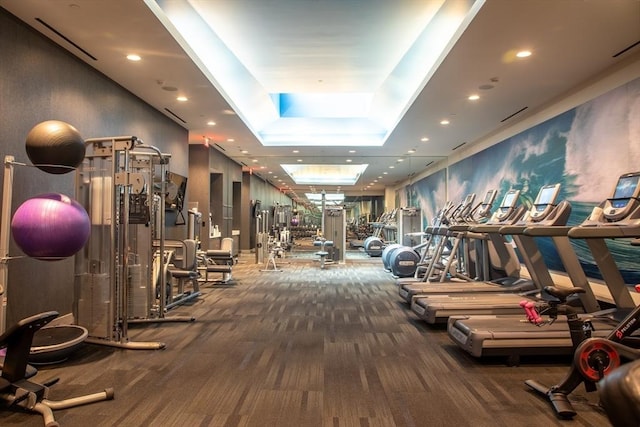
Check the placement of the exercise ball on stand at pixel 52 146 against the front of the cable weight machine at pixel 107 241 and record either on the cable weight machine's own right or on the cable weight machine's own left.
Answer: on the cable weight machine's own right

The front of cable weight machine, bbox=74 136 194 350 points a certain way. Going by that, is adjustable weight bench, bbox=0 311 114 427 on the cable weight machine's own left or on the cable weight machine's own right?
on the cable weight machine's own right

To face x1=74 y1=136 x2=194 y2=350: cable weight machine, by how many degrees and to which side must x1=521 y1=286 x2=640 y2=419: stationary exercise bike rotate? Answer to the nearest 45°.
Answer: approximately 135° to its left

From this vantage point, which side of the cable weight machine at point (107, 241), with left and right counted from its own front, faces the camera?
right

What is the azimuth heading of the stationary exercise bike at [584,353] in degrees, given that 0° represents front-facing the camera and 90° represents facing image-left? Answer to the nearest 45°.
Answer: approximately 225°

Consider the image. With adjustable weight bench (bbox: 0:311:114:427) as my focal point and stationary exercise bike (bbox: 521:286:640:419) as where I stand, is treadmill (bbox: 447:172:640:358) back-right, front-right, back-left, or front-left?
back-right

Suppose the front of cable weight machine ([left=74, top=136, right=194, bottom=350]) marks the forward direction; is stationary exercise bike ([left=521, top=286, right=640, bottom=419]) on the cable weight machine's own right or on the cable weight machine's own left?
on the cable weight machine's own right

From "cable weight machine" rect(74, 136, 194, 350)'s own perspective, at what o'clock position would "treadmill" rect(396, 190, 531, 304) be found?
The treadmill is roughly at 12 o'clock from the cable weight machine.

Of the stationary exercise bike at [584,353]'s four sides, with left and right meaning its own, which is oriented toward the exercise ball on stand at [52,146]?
back

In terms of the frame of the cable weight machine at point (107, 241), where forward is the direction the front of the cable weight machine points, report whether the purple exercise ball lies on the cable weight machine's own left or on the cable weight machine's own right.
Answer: on the cable weight machine's own right
